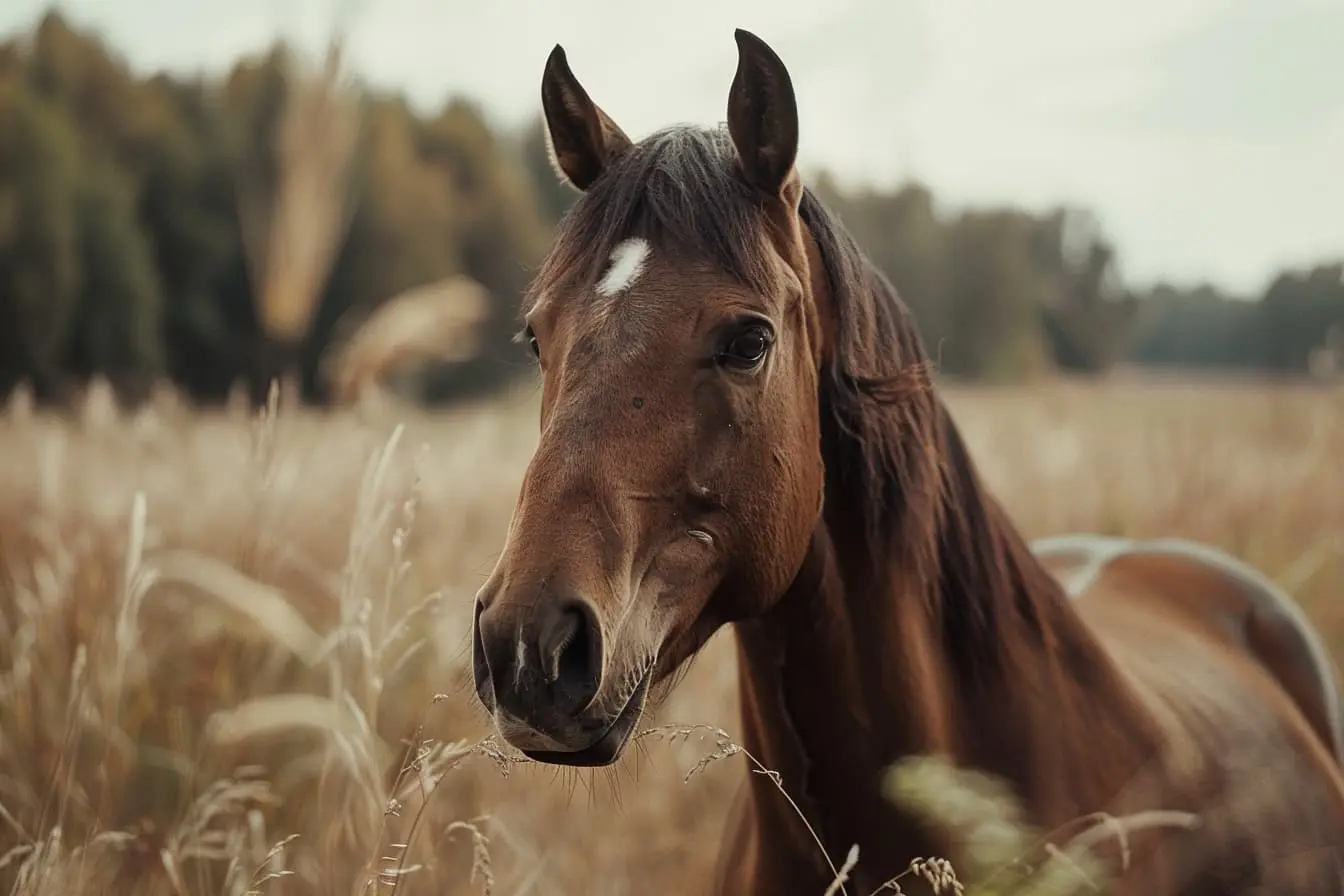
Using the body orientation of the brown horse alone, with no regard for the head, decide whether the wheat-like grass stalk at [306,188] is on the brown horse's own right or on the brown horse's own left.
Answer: on the brown horse's own right

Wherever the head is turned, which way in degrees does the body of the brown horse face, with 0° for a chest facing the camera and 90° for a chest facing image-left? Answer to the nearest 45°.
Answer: approximately 45°
